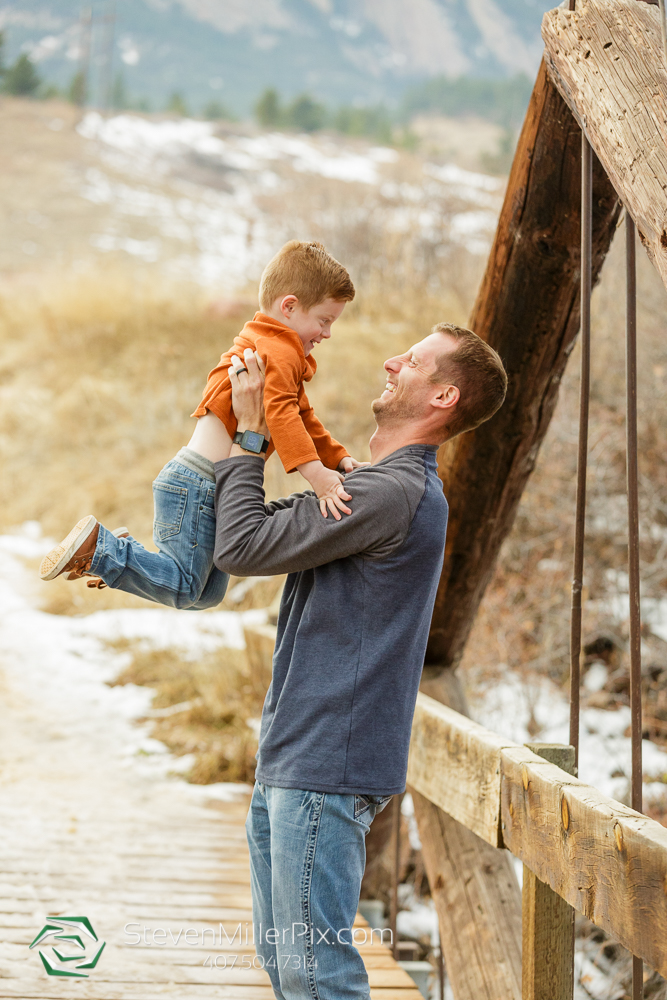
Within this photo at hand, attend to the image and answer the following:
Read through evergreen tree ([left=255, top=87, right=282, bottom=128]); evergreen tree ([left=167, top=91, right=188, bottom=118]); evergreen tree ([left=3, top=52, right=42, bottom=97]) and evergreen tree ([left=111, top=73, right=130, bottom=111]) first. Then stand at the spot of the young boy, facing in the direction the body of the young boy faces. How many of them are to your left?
4

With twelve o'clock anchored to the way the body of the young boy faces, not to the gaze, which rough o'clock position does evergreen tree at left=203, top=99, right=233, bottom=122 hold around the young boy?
The evergreen tree is roughly at 9 o'clock from the young boy.

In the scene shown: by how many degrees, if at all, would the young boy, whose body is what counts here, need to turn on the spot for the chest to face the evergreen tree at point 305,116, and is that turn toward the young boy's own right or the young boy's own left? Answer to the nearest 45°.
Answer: approximately 90° to the young boy's own left

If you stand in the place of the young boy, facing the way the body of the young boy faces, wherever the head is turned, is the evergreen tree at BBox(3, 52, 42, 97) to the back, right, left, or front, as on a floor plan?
left

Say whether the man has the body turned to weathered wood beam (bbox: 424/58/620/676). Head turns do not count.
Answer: no

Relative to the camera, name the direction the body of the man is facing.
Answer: to the viewer's left

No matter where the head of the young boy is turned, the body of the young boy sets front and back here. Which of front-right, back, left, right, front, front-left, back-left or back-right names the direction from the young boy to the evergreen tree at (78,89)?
left

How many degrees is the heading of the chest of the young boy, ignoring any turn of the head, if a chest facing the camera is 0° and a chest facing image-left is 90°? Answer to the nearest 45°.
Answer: approximately 270°

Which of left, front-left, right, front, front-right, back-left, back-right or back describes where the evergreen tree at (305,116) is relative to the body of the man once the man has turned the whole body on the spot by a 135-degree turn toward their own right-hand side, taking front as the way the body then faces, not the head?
front-left

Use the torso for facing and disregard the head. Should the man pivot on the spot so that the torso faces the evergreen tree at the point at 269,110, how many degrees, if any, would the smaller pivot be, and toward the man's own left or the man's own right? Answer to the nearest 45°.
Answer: approximately 90° to the man's own right

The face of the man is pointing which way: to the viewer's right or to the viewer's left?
to the viewer's left

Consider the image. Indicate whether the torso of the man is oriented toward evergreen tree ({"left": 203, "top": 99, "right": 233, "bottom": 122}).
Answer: no

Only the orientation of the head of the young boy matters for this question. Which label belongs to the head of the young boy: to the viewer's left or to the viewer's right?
to the viewer's right

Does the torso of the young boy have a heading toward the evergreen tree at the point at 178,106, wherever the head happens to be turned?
no
